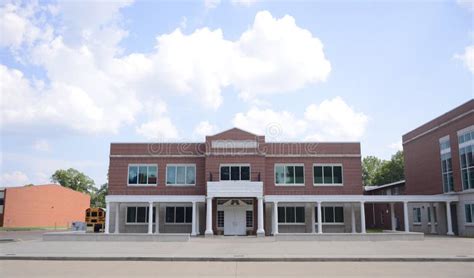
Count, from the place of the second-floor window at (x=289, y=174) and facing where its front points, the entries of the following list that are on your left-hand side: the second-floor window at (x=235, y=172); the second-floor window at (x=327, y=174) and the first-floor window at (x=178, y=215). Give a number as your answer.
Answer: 1

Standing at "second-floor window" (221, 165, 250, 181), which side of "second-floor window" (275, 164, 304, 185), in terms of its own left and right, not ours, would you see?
right

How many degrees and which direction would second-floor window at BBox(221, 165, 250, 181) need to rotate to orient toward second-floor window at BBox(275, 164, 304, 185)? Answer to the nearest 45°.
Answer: approximately 90° to its left

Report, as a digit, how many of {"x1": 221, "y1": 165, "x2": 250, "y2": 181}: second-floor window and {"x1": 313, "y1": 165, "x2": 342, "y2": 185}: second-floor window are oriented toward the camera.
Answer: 2

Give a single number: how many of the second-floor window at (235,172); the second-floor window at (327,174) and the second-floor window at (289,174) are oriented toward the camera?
3

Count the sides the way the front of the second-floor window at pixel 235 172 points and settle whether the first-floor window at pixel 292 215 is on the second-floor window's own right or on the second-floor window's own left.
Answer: on the second-floor window's own left

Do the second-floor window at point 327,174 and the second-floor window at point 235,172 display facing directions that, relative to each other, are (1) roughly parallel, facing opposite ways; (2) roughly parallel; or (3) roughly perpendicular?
roughly parallel

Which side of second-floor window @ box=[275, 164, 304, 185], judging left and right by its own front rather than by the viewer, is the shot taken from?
front
